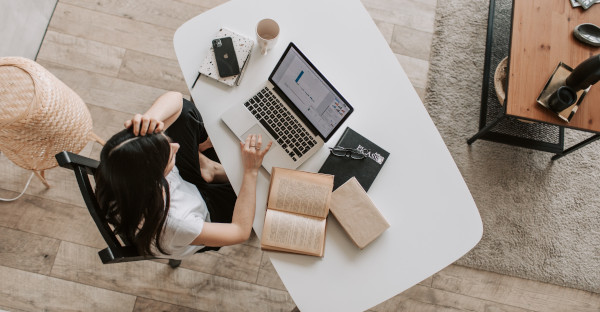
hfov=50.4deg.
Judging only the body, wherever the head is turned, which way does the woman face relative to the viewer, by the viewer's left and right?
facing away from the viewer and to the right of the viewer

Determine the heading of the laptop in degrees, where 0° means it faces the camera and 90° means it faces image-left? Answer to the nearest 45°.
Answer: approximately 45°

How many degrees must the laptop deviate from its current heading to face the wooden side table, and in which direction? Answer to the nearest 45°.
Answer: approximately 180°

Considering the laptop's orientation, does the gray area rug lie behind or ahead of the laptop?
behind

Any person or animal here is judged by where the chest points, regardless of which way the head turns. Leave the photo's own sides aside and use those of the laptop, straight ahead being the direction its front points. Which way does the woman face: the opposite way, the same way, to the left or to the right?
the opposite way
